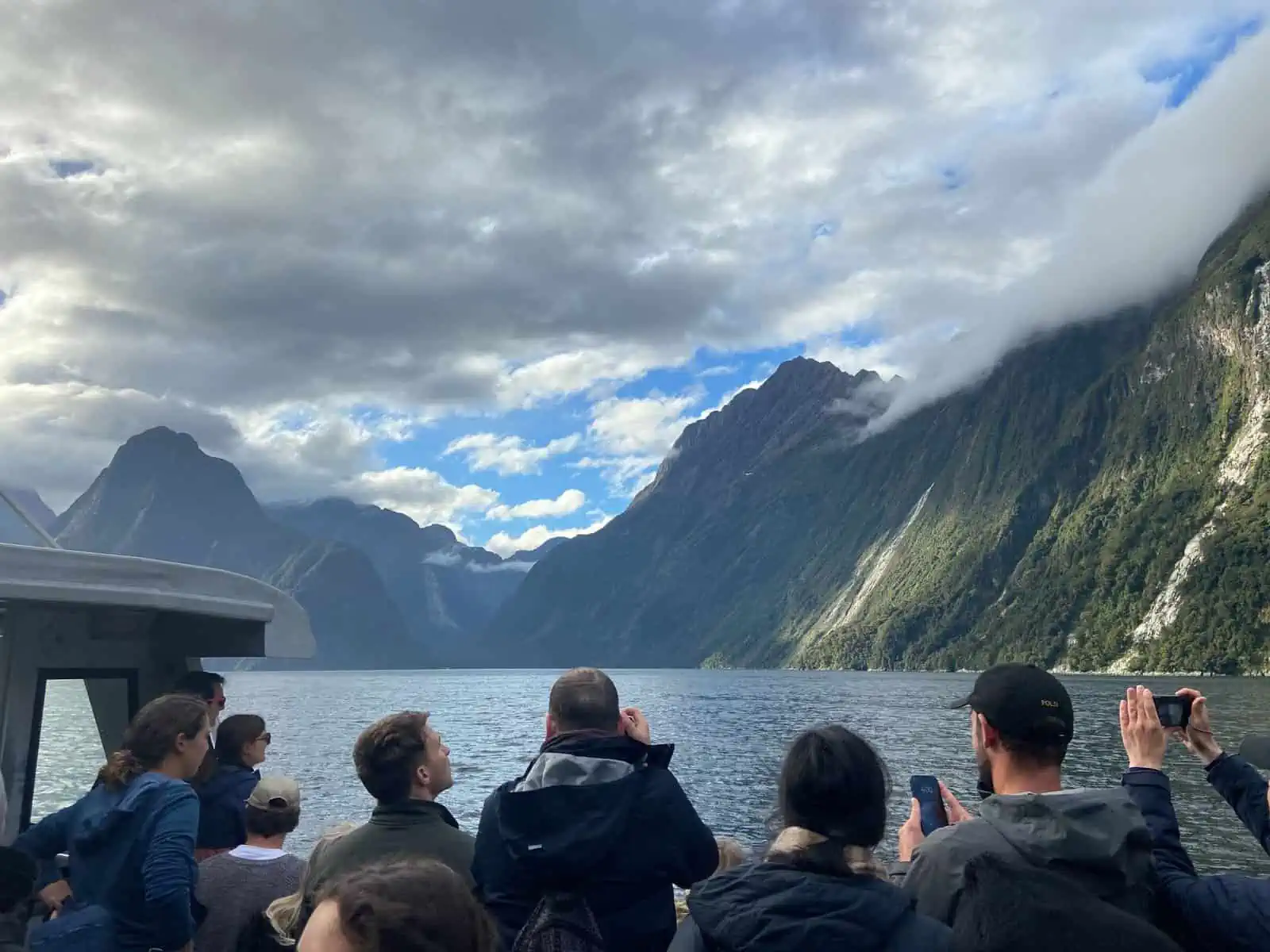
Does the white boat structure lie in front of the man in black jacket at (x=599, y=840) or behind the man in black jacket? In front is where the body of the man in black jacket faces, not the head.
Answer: in front

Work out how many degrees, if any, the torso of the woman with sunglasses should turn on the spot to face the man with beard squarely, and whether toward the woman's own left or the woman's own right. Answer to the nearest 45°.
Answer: approximately 45° to the woman's own right

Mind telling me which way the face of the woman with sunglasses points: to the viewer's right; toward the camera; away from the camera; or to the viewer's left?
to the viewer's right

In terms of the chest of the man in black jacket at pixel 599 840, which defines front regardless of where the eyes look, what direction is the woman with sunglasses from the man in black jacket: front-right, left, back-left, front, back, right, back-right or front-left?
front-left

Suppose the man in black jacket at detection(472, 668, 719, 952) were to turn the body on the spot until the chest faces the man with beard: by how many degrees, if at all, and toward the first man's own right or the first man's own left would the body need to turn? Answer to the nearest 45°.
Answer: approximately 135° to the first man's own right

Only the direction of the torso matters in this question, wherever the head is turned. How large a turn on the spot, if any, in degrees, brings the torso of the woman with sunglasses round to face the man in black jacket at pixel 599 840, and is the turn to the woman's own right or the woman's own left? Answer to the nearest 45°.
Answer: approximately 45° to the woman's own right

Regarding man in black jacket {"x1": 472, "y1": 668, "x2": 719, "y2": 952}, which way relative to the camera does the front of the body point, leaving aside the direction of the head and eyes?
away from the camera

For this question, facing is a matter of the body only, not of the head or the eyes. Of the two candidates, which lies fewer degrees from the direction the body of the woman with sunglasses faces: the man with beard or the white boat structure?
the man with beard

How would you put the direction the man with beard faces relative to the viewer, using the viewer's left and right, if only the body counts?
facing away from the viewer and to the left of the viewer

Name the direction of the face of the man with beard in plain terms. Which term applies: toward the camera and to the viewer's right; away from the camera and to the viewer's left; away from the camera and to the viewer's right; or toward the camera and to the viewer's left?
away from the camera and to the viewer's left

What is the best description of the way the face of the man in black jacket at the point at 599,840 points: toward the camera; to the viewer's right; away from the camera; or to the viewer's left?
away from the camera

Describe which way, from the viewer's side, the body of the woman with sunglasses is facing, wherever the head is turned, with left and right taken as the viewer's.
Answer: facing to the right of the viewer

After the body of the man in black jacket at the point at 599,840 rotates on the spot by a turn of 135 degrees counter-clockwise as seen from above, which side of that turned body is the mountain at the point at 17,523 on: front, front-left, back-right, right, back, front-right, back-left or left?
right
